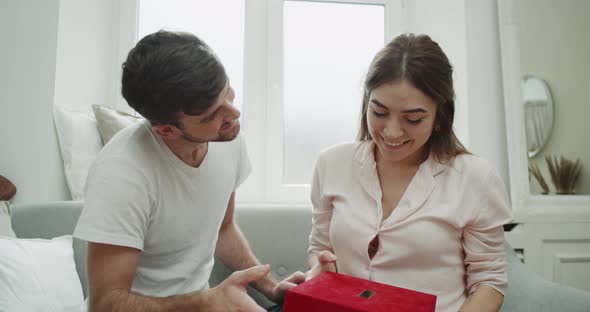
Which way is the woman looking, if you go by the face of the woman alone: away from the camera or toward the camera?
toward the camera

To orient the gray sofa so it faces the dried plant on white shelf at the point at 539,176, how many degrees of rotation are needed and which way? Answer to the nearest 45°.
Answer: approximately 90° to its left

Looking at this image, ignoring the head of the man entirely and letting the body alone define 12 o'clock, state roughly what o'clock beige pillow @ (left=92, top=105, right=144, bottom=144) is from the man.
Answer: The beige pillow is roughly at 7 o'clock from the man.

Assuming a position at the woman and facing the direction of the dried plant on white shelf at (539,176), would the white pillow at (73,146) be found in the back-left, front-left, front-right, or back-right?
back-left

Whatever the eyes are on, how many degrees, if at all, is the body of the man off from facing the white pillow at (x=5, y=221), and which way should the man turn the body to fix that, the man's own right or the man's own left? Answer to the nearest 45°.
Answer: approximately 180°

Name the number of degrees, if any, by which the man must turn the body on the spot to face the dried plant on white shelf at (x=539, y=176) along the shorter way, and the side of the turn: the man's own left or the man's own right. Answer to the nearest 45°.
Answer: approximately 45° to the man's own left

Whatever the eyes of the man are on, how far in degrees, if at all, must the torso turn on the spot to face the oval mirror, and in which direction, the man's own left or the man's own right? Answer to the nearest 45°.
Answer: approximately 45° to the man's own left

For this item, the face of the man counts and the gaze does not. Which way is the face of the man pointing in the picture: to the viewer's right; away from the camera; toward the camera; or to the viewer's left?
to the viewer's right

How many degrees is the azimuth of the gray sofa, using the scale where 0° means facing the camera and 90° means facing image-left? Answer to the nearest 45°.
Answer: approximately 0°

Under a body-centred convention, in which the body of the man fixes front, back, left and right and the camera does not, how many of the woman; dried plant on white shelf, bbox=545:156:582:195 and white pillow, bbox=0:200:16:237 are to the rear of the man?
1

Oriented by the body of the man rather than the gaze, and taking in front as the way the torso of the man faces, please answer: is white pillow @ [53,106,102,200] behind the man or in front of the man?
behind

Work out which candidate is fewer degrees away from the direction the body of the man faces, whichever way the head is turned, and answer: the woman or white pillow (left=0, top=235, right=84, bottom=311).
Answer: the woman
